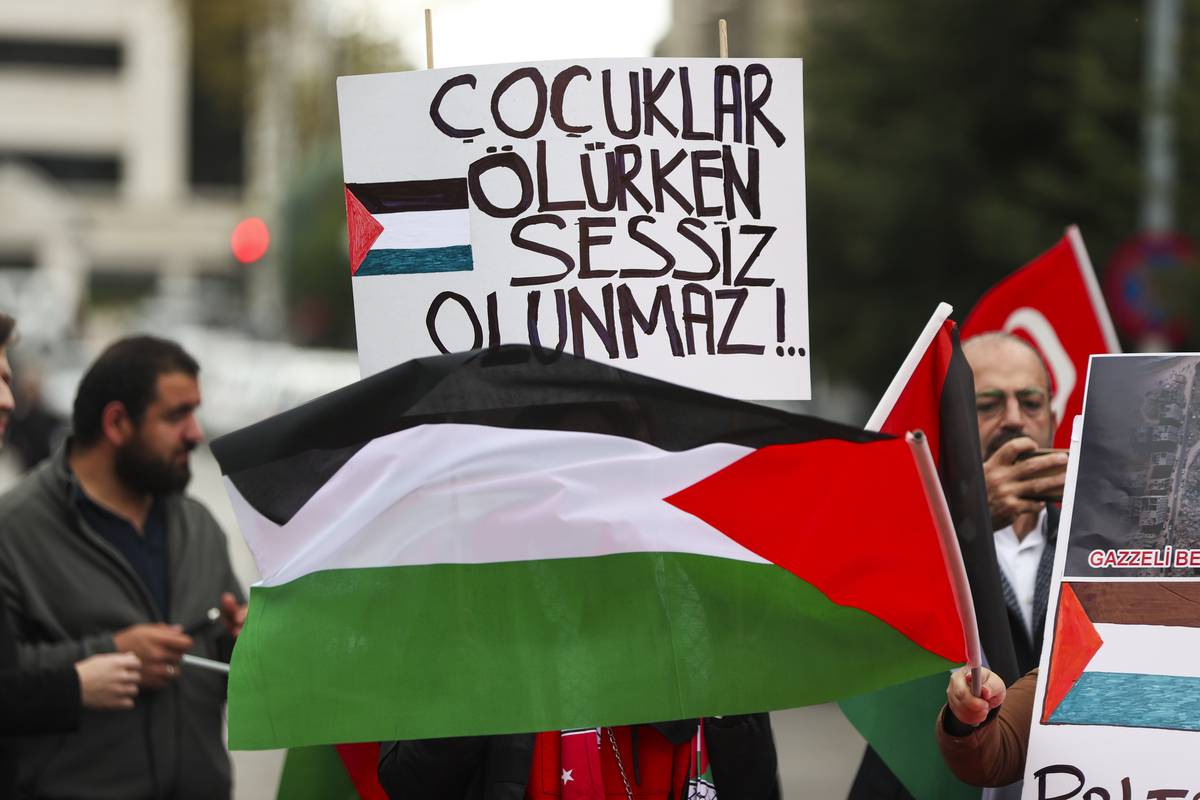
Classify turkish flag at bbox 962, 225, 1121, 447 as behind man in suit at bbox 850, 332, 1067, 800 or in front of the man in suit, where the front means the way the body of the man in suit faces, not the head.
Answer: behind

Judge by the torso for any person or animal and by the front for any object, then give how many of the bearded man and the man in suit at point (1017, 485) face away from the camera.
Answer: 0

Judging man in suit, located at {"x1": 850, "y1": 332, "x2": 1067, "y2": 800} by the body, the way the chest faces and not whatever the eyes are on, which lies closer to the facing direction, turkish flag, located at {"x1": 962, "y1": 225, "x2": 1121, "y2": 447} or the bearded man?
the bearded man

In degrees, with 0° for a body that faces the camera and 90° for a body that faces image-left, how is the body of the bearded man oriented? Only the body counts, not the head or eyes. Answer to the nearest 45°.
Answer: approximately 315°

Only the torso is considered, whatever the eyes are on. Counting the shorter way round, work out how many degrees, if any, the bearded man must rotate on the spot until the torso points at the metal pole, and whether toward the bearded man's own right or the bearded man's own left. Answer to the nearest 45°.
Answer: approximately 90° to the bearded man's own left

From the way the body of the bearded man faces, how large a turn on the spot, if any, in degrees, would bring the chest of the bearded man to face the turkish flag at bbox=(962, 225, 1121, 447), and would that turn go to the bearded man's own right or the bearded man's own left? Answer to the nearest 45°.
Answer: approximately 45° to the bearded man's own left

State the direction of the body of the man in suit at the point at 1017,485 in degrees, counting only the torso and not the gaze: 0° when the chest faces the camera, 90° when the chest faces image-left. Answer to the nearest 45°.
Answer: approximately 0°

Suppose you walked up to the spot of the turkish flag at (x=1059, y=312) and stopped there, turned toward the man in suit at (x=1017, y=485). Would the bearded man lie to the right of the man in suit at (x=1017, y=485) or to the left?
right

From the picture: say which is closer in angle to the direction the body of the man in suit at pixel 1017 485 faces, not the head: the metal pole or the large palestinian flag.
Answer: the large palestinian flag

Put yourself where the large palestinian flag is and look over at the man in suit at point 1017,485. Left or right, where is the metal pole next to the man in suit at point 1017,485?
left

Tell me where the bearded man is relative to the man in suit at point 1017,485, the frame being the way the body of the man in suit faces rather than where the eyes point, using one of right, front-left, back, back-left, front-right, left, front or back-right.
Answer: right

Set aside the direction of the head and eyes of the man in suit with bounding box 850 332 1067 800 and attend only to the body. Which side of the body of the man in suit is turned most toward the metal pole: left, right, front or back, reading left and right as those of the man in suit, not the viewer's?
back

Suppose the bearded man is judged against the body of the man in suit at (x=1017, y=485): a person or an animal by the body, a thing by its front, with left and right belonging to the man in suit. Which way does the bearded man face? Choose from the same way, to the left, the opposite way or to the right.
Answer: to the left
